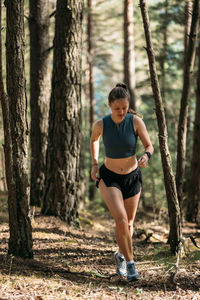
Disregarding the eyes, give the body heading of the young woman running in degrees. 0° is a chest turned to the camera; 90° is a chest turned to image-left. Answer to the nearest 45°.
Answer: approximately 0°

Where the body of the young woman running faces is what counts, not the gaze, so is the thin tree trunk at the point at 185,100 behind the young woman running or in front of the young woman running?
behind

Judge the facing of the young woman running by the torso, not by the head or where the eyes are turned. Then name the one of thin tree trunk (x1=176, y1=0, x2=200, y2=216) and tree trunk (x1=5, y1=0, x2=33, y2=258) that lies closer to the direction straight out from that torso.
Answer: the tree trunk

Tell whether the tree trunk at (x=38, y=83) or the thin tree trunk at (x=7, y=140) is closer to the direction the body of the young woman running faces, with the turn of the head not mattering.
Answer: the thin tree trunk

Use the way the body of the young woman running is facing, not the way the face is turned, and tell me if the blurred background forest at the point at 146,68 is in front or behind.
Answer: behind

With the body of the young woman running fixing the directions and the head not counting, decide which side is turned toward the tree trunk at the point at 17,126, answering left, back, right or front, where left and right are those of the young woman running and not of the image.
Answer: right

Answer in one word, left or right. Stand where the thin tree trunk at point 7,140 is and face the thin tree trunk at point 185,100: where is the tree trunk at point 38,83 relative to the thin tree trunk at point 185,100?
left
